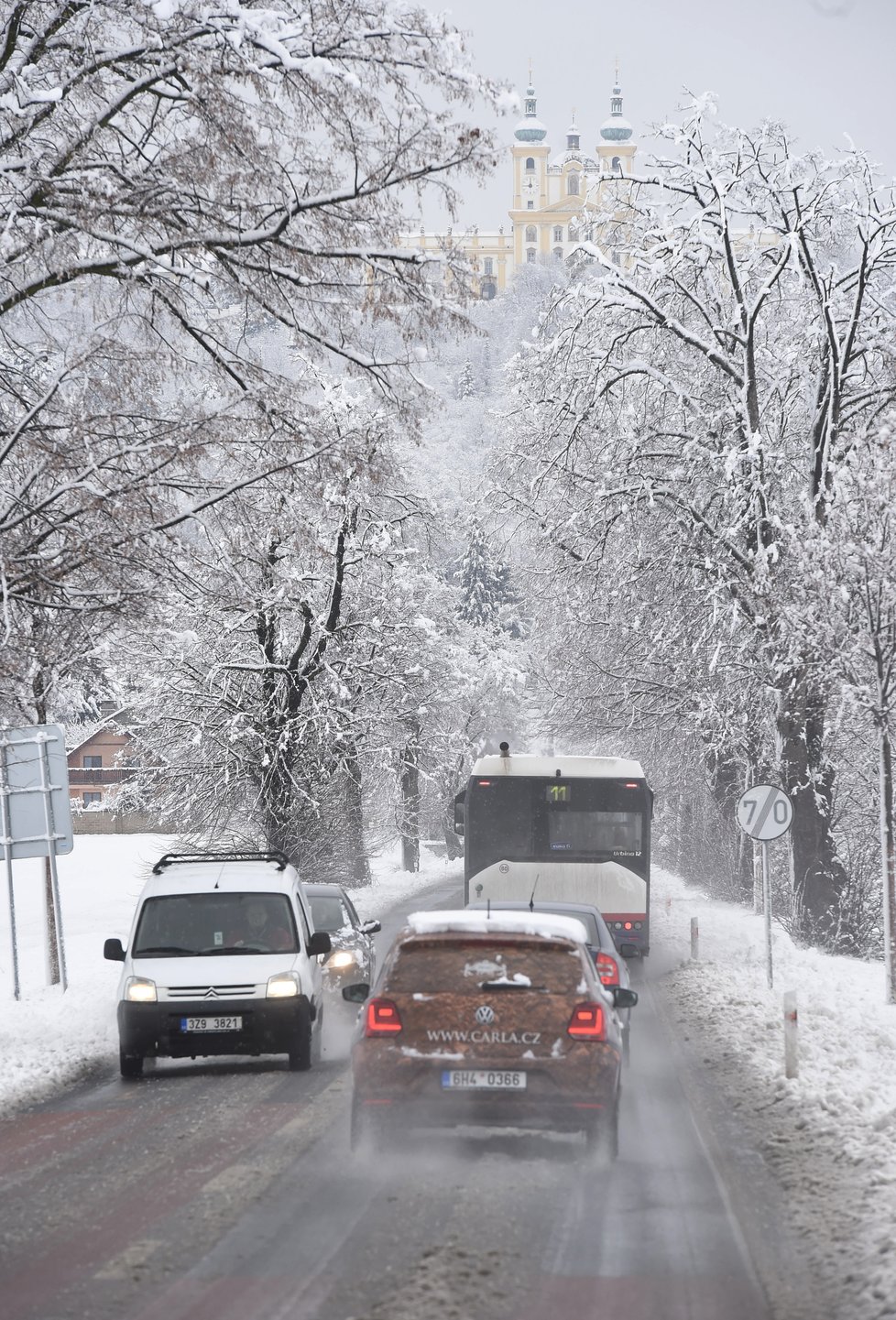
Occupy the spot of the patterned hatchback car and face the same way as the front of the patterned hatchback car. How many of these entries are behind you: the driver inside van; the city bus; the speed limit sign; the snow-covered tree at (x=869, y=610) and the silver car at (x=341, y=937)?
0

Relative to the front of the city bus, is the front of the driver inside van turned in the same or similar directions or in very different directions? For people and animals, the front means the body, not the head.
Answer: very different directions

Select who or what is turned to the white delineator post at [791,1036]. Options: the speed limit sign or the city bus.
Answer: the speed limit sign

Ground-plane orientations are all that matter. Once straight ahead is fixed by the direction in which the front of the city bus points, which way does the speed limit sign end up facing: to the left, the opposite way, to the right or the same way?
the opposite way

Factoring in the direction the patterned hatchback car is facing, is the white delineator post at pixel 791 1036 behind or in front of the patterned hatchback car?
in front

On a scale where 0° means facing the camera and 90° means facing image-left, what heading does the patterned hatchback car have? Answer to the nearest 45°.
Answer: approximately 180°

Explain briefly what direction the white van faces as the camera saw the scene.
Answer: facing the viewer

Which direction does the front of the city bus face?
away from the camera

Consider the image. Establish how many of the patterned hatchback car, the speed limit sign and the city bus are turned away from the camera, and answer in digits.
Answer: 2

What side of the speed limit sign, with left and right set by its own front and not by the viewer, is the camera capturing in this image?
front

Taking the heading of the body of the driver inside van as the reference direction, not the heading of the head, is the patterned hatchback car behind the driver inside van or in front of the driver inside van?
in front

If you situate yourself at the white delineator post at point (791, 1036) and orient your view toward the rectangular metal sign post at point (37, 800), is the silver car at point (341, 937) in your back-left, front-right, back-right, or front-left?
front-right
